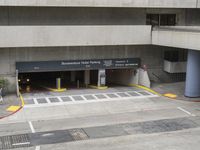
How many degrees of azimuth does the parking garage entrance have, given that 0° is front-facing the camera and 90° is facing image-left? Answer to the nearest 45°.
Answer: approximately 0°

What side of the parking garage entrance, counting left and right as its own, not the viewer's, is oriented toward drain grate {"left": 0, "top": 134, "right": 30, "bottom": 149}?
front

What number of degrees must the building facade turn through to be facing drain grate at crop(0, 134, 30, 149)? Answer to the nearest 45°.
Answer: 0° — it already faces it

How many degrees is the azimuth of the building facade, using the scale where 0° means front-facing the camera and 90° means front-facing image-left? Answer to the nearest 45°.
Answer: approximately 0°

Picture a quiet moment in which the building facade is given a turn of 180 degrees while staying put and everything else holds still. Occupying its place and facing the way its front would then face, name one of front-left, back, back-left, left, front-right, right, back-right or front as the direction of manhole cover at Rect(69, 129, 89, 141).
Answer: back

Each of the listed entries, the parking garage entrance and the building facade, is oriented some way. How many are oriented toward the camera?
2

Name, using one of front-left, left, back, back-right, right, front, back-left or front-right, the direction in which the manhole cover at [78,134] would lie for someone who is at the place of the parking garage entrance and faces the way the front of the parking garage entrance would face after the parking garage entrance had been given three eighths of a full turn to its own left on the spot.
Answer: back-right
